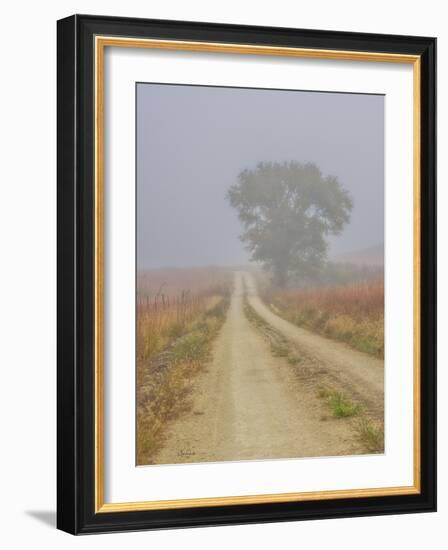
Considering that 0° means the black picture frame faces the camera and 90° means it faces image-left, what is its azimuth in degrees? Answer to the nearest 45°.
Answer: approximately 315°
